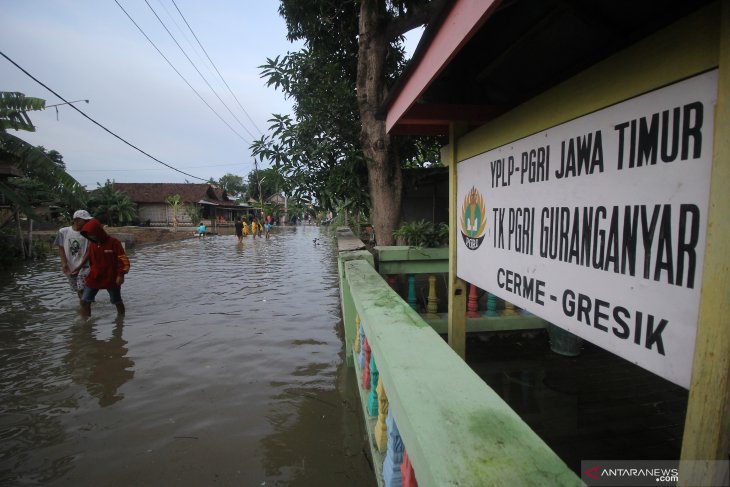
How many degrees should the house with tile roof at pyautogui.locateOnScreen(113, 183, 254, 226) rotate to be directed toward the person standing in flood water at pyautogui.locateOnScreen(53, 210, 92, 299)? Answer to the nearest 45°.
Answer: approximately 45° to its right

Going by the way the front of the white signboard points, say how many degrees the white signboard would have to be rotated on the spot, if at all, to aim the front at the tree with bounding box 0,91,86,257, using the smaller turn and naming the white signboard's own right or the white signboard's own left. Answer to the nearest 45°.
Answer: approximately 45° to the white signboard's own right

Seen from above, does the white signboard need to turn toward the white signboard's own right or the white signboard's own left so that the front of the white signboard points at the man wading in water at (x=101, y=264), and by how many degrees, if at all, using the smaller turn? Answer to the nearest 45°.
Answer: approximately 45° to the white signboard's own right

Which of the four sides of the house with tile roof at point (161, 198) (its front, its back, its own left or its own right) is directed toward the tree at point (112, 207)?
right

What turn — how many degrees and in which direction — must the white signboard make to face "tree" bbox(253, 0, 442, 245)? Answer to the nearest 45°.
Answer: approximately 90° to its right

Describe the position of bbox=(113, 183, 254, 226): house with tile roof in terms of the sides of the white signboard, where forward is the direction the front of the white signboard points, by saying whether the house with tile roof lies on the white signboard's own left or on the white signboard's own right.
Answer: on the white signboard's own right
